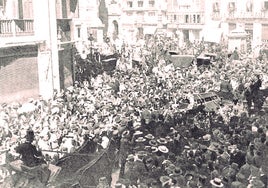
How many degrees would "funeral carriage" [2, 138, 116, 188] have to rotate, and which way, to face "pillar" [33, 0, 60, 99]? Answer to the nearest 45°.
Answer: approximately 90° to its right
